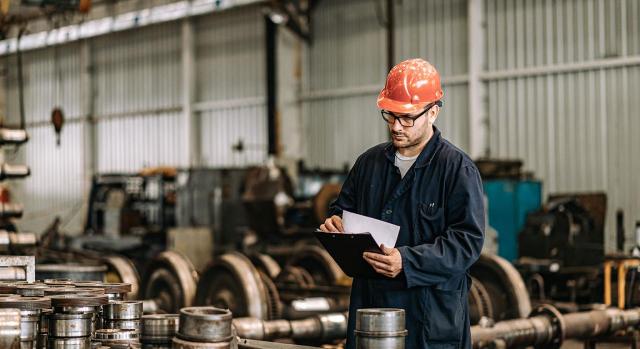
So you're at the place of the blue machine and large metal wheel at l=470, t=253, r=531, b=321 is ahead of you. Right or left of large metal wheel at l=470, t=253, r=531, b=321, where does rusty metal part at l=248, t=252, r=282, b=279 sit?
right

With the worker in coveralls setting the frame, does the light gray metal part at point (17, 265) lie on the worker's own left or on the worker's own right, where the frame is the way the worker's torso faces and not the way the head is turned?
on the worker's own right

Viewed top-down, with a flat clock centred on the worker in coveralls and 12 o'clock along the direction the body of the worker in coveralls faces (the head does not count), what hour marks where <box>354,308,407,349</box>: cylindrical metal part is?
The cylindrical metal part is roughly at 11 o'clock from the worker in coveralls.

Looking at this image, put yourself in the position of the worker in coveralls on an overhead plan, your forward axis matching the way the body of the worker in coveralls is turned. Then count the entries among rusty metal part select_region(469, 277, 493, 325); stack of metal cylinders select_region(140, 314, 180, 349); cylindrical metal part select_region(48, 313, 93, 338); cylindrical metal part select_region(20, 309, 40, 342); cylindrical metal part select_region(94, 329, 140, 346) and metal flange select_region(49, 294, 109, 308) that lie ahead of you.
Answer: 5

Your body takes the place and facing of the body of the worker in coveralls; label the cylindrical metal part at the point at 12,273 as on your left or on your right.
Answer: on your right

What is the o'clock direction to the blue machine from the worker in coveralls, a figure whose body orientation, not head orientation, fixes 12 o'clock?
The blue machine is roughly at 5 o'clock from the worker in coveralls.

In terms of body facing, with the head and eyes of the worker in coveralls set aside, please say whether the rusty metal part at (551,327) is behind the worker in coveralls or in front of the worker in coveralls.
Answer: behind

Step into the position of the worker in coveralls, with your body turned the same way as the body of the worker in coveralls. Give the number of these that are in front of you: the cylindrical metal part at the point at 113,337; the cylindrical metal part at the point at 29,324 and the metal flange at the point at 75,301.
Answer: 3

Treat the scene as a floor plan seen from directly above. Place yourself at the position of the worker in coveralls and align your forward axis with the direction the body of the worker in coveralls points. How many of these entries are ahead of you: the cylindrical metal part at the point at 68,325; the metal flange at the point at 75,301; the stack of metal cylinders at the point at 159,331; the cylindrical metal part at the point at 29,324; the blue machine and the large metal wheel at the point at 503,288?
4

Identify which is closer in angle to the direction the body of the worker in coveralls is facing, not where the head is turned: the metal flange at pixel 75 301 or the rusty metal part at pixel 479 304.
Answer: the metal flange

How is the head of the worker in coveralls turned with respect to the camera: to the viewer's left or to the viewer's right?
to the viewer's left

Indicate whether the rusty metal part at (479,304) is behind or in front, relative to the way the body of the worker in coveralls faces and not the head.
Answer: behind

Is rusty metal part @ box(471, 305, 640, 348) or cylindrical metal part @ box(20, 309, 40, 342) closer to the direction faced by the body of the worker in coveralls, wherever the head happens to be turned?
the cylindrical metal part

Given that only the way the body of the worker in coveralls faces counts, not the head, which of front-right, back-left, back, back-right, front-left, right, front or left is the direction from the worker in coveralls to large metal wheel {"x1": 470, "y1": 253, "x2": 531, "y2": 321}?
back-right

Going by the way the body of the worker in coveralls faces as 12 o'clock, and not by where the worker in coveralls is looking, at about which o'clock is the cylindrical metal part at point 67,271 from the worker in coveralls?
The cylindrical metal part is roughly at 3 o'clock from the worker in coveralls.
